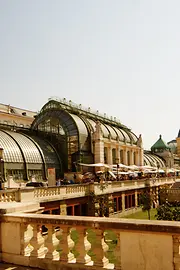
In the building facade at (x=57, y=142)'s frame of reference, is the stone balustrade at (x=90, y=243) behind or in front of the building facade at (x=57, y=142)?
in front

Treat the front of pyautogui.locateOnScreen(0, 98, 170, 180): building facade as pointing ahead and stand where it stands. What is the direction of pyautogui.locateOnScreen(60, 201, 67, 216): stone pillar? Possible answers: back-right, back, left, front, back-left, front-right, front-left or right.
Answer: front-right

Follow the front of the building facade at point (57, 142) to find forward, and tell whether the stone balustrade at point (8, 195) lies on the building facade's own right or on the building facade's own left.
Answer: on the building facade's own right
